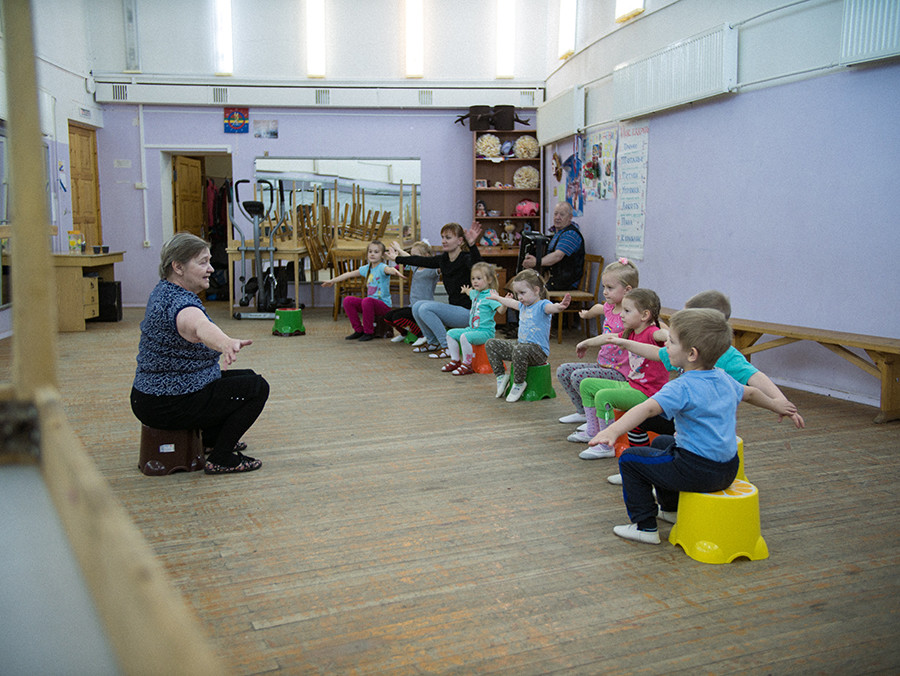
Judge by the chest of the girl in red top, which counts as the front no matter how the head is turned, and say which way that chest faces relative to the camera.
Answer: to the viewer's left

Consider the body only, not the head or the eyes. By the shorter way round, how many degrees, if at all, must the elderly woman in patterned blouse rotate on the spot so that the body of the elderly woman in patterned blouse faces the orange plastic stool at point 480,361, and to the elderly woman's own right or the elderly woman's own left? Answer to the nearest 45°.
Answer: approximately 45° to the elderly woman's own left

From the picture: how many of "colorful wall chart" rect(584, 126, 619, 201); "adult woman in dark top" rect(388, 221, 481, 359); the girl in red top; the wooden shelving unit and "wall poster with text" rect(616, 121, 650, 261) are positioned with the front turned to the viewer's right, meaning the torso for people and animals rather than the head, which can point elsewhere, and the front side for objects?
0

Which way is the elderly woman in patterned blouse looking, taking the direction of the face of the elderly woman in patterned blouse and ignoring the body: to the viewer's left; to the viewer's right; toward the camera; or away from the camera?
to the viewer's right

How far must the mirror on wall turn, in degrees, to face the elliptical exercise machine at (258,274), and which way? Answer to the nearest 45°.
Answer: approximately 45° to its right

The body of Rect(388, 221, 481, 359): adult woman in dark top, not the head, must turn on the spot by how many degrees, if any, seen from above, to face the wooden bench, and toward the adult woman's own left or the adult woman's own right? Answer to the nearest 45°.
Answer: approximately 90° to the adult woman's own left

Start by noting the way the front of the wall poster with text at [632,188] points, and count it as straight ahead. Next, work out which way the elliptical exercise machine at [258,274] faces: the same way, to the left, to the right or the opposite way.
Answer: to the left

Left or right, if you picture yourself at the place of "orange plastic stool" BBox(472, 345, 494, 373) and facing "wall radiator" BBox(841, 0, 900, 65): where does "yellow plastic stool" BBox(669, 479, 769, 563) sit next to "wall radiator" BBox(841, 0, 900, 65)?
right

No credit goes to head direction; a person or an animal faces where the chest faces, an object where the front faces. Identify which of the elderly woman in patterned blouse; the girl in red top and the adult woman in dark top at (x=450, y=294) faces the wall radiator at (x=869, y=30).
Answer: the elderly woman in patterned blouse

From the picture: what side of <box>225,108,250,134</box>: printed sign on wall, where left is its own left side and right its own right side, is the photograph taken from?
front

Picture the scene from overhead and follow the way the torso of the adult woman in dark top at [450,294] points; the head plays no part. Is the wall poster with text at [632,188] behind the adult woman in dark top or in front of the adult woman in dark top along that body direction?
behind

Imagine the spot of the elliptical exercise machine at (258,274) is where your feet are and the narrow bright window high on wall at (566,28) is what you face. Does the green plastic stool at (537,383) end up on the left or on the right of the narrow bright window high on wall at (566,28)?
right

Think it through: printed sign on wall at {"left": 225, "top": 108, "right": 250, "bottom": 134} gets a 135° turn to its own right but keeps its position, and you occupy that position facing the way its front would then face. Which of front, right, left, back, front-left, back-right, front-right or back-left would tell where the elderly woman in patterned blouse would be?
back-left

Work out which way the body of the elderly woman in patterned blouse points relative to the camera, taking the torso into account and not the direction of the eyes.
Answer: to the viewer's right

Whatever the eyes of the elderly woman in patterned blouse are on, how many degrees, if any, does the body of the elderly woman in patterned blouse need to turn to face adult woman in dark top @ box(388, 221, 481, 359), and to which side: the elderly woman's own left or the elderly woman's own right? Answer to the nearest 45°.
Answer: approximately 45° to the elderly woman's own left

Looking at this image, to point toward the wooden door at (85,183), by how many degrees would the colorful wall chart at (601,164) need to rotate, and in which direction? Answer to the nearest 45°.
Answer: approximately 45° to its right

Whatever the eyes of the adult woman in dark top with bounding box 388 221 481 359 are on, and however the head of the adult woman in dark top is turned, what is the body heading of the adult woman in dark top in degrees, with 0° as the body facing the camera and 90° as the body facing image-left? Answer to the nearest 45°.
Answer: approximately 45°
